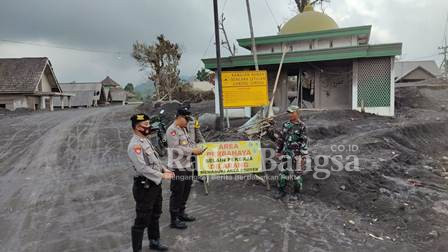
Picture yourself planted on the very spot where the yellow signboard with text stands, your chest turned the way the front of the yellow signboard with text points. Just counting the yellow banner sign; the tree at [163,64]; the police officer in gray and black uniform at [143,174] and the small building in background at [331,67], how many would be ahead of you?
2

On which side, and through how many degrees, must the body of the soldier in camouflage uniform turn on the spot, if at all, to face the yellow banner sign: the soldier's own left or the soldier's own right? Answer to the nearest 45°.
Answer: approximately 45° to the soldier's own right

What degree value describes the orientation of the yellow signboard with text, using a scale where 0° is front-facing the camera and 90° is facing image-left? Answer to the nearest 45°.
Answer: approximately 0°

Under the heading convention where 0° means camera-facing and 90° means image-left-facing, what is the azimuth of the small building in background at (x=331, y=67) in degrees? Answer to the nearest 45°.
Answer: approximately 0°

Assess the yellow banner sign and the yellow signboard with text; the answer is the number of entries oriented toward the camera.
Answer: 2

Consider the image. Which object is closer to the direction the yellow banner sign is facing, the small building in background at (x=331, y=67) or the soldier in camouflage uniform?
the soldier in camouflage uniform
